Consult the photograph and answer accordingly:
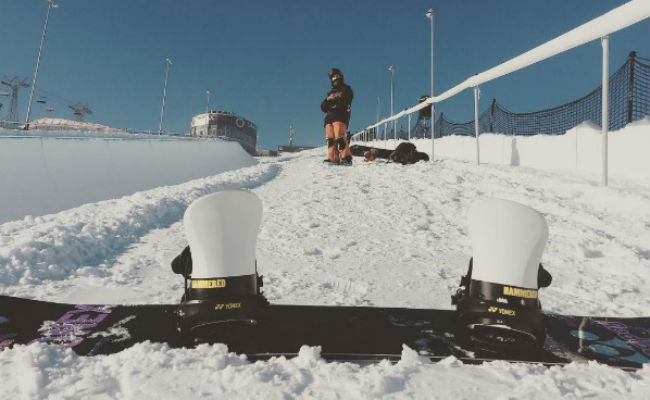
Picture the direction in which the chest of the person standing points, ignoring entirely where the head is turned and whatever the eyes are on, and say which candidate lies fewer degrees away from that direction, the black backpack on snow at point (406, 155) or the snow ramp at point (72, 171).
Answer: the snow ramp

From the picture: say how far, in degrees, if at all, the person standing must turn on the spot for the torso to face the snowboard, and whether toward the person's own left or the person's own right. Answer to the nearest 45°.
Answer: approximately 45° to the person's own left

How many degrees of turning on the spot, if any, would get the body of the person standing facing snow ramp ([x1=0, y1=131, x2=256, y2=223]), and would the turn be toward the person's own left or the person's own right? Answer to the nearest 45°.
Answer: approximately 45° to the person's own right

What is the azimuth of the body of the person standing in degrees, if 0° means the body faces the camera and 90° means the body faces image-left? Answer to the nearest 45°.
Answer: approximately 45°

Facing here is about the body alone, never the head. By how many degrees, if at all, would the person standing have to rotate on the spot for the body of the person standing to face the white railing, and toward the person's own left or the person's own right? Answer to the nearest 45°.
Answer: approximately 90° to the person's own left

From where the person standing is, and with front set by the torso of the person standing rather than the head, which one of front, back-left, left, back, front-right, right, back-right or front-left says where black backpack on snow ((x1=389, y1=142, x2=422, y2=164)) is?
back-left

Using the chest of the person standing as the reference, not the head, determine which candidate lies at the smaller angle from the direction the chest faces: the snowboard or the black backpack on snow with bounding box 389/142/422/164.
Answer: the snowboard

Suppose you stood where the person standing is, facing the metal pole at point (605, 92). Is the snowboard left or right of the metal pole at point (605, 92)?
right

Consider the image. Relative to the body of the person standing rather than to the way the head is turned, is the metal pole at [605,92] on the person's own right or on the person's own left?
on the person's own left
